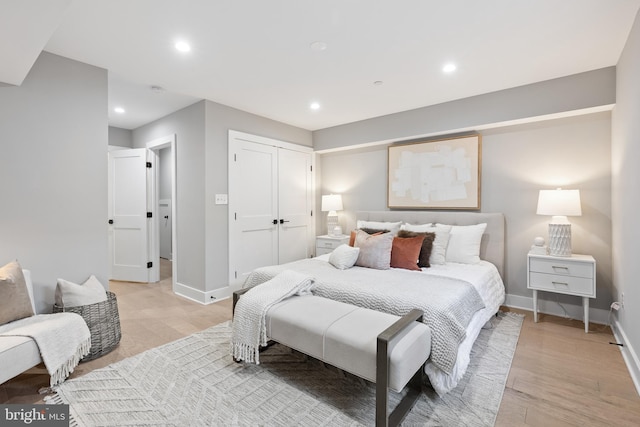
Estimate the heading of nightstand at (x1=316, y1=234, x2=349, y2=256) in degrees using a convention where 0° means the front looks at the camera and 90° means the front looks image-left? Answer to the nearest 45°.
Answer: approximately 45°

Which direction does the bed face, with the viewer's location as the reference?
facing the viewer and to the left of the viewer

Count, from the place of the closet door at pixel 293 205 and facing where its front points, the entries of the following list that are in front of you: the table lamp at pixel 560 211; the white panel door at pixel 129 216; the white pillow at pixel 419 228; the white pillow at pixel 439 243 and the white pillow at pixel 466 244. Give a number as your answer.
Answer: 4

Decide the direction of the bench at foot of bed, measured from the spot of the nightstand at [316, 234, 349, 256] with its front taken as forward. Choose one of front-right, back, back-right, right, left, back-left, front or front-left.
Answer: front-left

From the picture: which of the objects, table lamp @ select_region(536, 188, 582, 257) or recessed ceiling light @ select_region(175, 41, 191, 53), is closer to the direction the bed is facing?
the recessed ceiling light

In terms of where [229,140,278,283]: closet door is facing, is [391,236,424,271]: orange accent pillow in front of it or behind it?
in front

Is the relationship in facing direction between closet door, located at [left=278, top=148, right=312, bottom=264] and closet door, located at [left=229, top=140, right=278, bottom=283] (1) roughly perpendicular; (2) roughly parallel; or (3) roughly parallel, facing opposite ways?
roughly parallel

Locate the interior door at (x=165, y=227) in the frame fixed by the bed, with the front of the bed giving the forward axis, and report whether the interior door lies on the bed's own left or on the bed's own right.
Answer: on the bed's own right

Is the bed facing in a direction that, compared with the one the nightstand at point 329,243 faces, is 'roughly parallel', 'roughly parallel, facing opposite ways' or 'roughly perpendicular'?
roughly parallel

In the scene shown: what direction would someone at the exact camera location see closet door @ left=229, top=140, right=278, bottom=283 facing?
facing the viewer and to the right of the viewer

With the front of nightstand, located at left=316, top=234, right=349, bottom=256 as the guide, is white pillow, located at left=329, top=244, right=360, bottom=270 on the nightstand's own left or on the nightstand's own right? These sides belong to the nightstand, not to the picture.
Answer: on the nightstand's own left

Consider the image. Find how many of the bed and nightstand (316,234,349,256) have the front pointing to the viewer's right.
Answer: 0

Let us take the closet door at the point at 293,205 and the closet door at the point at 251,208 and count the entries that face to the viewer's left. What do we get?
0

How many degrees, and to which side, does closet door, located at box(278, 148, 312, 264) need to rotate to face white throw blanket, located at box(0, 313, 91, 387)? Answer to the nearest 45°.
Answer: approximately 90° to its right
